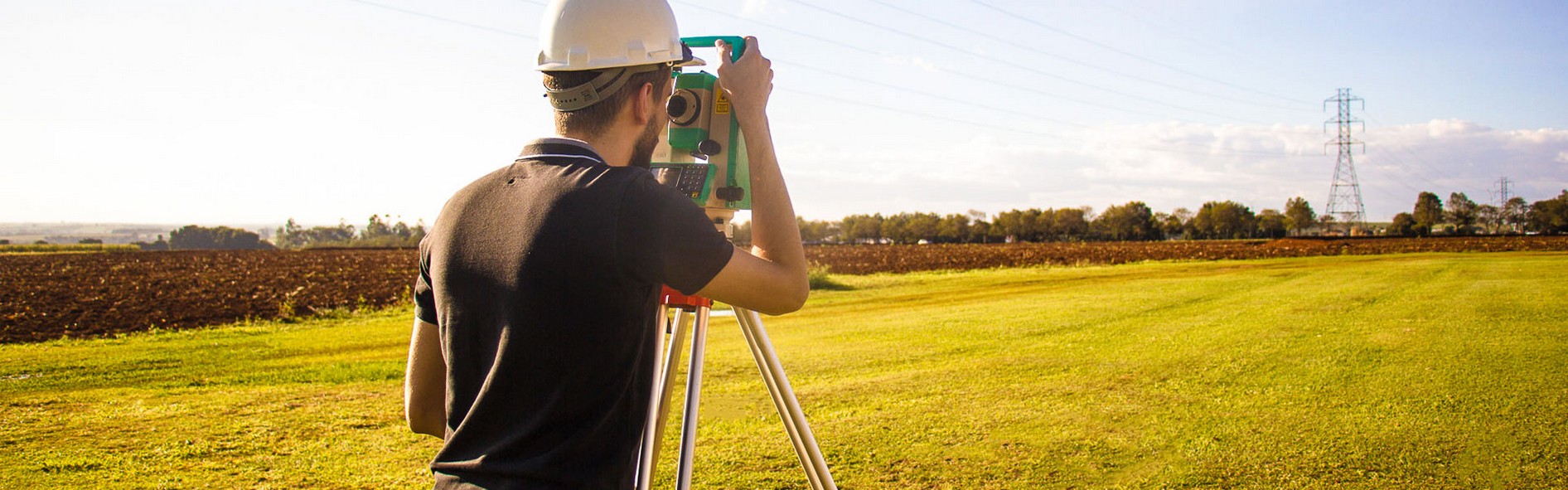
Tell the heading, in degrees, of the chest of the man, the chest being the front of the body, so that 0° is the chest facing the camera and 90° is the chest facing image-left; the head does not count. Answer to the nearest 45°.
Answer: approximately 225°

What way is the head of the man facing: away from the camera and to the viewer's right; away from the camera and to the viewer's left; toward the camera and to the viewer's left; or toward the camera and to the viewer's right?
away from the camera and to the viewer's right
